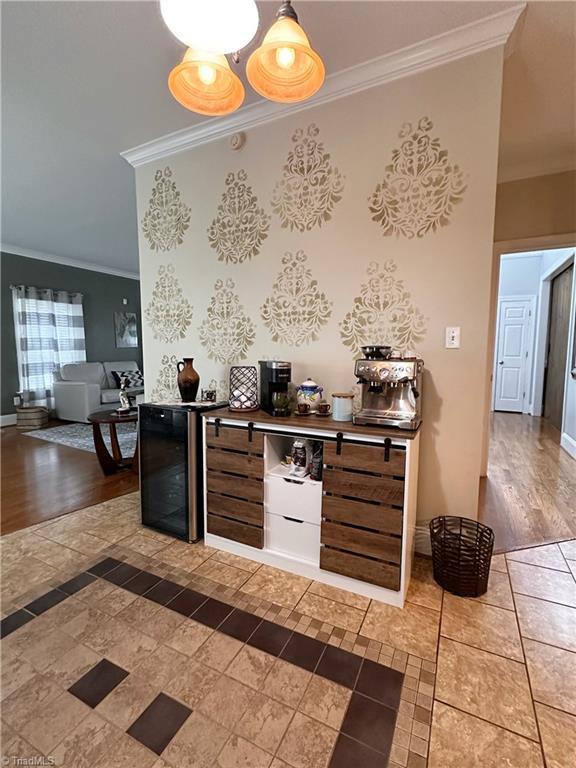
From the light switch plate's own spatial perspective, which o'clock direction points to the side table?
The side table is roughly at 3 o'clock from the light switch plate.

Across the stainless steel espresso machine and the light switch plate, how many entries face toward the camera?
2

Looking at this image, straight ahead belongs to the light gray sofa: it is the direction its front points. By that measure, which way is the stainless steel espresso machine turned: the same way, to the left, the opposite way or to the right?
to the right

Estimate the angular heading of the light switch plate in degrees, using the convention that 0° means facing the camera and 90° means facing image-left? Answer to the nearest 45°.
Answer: approximately 0°

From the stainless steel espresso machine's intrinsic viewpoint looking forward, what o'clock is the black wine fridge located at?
The black wine fridge is roughly at 3 o'clock from the stainless steel espresso machine.

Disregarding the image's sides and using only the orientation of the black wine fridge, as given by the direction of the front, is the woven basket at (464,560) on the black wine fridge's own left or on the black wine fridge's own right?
on the black wine fridge's own left

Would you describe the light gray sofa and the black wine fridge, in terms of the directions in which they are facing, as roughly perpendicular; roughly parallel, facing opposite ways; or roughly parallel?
roughly perpendicular

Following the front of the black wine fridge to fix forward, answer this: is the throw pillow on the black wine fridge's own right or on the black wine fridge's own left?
on the black wine fridge's own right
